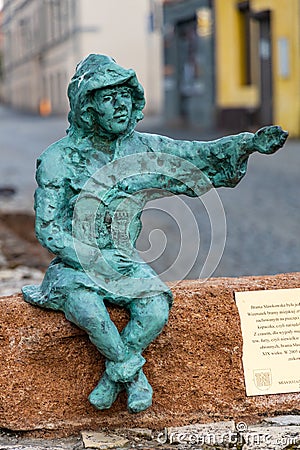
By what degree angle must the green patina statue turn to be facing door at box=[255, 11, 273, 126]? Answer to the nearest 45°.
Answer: approximately 135° to its left

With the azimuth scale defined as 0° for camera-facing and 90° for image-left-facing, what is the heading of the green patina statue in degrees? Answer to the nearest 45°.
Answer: approximately 315°
